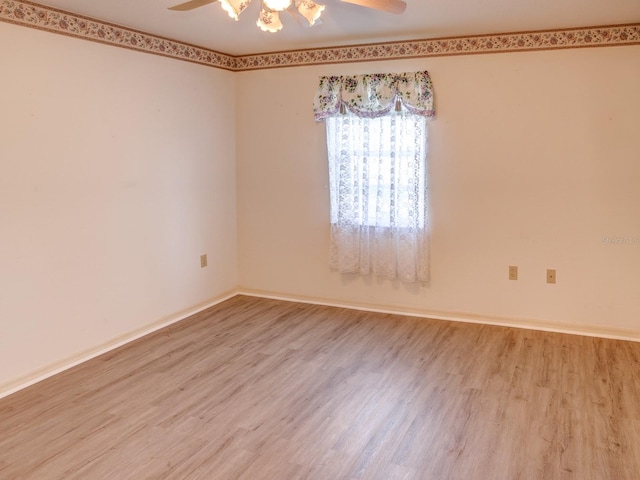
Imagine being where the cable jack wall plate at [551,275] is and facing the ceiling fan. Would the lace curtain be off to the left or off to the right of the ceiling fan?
right

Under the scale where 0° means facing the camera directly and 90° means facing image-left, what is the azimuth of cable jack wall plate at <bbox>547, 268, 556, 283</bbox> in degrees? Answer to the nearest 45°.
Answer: approximately 0°

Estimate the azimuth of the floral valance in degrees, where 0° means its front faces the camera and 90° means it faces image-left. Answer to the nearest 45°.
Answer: approximately 0°

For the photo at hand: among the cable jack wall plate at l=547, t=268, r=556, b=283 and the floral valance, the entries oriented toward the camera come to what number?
2

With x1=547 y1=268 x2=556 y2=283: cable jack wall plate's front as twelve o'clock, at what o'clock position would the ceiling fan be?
The ceiling fan is roughly at 1 o'clock from the cable jack wall plate.

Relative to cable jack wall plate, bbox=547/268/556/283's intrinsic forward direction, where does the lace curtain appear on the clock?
The lace curtain is roughly at 3 o'clock from the cable jack wall plate.

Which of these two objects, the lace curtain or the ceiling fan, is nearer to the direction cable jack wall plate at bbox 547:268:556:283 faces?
the ceiling fan
